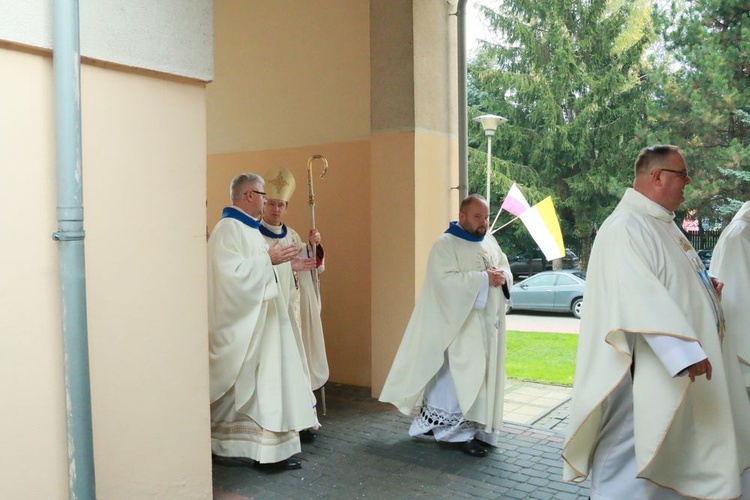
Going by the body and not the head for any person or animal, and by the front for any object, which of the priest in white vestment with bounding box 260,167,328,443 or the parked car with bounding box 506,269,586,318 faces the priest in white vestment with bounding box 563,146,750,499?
the priest in white vestment with bounding box 260,167,328,443

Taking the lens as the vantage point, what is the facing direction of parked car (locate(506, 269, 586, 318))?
facing to the left of the viewer

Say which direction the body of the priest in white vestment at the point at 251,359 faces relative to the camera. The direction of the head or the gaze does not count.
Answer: to the viewer's right

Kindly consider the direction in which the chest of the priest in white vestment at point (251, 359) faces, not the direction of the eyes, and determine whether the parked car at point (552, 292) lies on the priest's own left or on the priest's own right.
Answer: on the priest's own left

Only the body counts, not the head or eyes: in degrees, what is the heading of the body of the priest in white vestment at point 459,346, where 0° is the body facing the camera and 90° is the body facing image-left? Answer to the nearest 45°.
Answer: approximately 315°

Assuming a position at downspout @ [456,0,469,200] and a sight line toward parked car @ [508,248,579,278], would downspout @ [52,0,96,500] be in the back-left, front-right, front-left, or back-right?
back-left
